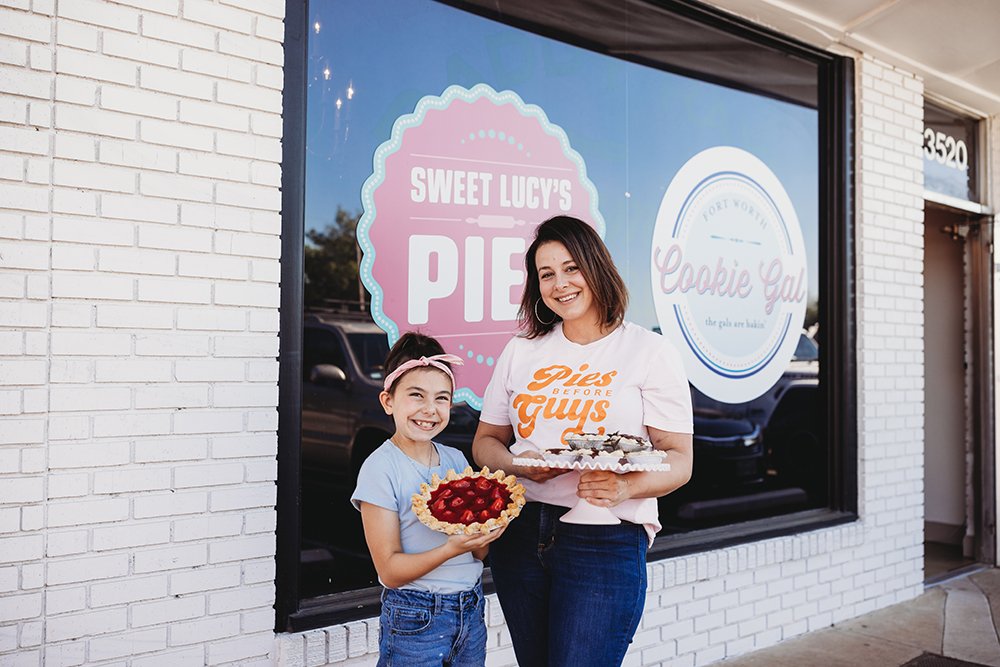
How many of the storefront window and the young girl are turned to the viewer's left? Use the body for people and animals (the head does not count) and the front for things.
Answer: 0

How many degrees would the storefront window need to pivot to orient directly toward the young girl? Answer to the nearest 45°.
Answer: approximately 45° to its right

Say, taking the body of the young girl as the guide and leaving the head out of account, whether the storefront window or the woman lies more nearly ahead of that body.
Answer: the woman

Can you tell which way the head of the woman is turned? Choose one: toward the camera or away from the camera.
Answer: toward the camera

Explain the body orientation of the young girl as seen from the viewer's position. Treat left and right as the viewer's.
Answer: facing the viewer and to the right of the viewer

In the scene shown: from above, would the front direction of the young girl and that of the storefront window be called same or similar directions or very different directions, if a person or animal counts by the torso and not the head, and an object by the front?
same or similar directions

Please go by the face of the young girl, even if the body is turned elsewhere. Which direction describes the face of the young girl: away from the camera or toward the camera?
toward the camera

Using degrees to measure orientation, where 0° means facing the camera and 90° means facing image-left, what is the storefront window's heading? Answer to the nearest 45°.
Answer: approximately 315°

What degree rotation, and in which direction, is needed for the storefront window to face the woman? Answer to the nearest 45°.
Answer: approximately 45° to its right
